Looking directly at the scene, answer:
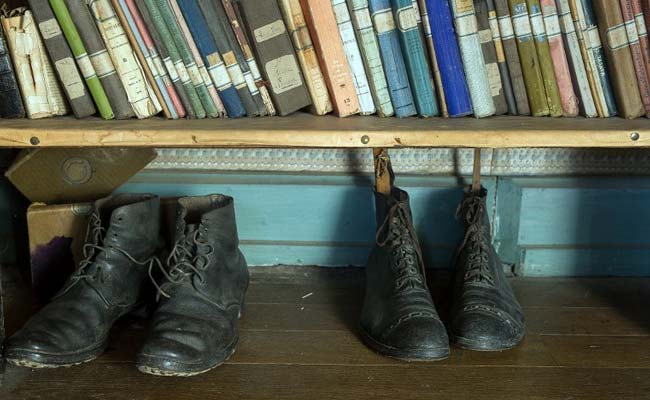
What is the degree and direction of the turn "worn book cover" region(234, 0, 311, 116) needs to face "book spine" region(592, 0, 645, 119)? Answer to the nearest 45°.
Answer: approximately 90° to its left

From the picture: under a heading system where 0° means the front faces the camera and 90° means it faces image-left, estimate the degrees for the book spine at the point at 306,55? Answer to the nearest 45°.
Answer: approximately 0°

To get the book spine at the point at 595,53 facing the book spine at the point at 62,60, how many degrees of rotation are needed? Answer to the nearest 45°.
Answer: approximately 90° to its right

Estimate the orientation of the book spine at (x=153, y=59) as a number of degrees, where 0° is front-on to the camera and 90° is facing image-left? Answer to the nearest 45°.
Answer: approximately 0°

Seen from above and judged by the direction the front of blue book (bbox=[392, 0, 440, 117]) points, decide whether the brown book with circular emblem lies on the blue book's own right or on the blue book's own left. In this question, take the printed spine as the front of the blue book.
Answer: on the blue book's own right
